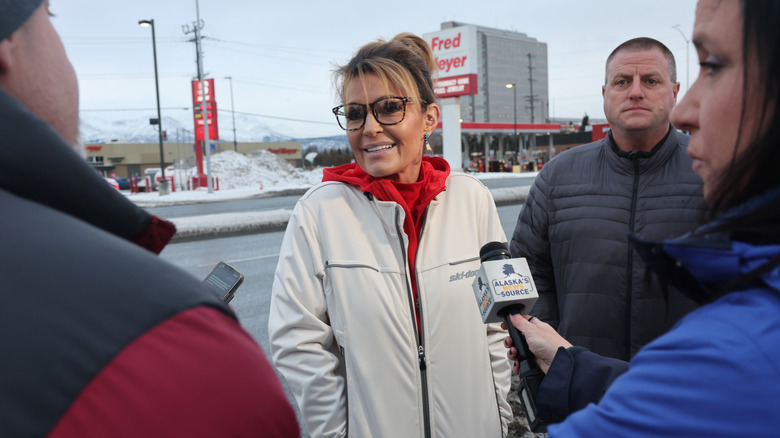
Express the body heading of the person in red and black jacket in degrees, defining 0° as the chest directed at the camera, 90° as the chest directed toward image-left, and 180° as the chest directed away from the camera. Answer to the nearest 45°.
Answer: approximately 225°

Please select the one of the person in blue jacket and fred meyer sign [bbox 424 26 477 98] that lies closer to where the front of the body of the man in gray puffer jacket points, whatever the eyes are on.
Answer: the person in blue jacket

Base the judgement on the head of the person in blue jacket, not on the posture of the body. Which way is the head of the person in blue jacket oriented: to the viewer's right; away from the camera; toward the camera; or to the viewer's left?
to the viewer's left

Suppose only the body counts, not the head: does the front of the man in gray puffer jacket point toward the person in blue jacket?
yes

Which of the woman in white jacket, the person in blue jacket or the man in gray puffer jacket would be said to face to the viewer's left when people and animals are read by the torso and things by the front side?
the person in blue jacket

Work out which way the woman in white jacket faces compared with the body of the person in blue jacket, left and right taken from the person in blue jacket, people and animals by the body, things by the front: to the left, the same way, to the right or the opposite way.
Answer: to the left

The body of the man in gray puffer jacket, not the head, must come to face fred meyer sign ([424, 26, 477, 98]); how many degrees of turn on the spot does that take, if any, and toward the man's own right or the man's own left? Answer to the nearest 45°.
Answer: approximately 180°

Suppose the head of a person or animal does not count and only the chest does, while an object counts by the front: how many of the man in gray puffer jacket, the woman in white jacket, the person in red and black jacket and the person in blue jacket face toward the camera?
2

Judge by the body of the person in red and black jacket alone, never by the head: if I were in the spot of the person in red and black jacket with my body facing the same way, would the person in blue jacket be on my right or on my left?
on my right

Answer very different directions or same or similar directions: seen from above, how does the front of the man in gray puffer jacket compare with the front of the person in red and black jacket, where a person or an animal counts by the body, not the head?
very different directions

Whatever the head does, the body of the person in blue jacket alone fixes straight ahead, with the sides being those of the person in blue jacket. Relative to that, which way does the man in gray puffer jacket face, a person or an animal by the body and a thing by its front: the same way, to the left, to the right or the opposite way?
to the left

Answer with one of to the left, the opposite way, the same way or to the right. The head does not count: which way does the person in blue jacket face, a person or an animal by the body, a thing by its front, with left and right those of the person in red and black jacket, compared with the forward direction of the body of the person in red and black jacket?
to the left

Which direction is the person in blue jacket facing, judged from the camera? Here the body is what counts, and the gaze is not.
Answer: to the viewer's left

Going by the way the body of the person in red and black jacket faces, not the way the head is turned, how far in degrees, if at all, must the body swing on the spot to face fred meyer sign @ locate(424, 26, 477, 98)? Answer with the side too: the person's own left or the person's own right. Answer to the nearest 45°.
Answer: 0° — they already face it
